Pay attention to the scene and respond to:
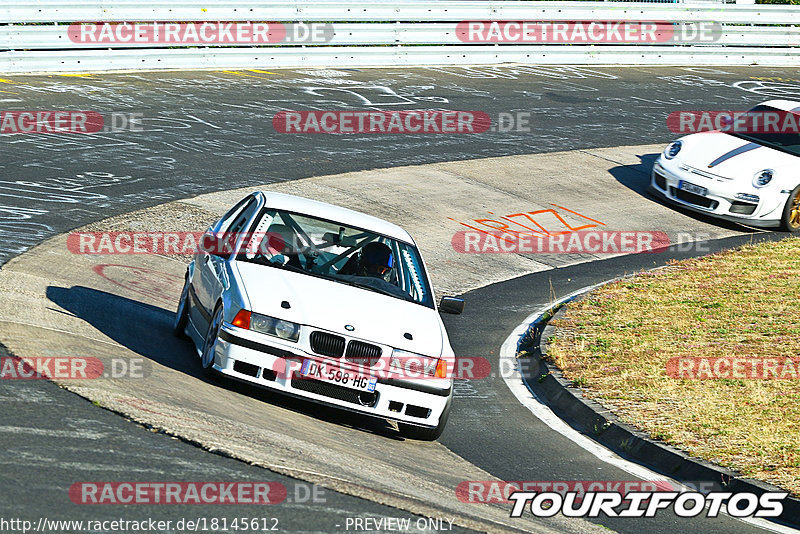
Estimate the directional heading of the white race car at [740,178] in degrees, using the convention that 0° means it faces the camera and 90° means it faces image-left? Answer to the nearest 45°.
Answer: approximately 45°

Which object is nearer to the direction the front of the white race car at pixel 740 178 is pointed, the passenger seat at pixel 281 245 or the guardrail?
the passenger seat

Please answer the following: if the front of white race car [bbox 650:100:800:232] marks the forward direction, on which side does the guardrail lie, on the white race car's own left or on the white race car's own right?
on the white race car's own right

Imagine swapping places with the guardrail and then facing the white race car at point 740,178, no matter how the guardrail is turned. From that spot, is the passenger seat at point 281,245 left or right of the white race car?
right

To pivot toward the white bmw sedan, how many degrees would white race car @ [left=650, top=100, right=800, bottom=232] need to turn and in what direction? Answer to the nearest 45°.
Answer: approximately 45° to its left

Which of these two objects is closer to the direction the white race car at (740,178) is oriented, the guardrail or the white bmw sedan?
the white bmw sedan
